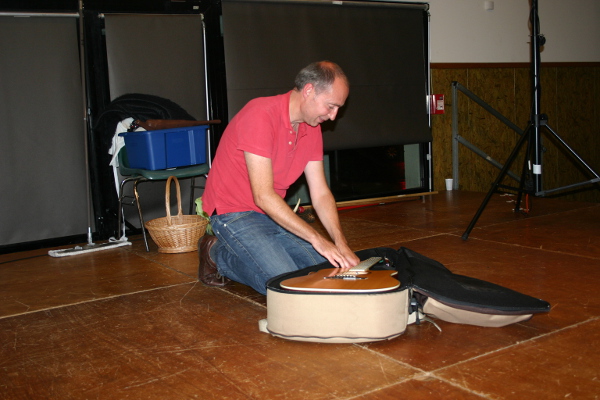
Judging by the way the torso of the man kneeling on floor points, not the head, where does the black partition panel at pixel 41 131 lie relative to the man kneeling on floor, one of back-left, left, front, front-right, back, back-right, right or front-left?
back

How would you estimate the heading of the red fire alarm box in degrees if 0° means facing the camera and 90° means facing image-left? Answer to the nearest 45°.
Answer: approximately 0°

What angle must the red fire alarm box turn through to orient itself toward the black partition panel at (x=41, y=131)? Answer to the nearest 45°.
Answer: approximately 45° to its right

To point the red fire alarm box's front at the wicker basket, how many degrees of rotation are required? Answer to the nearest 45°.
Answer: approximately 45° to its right

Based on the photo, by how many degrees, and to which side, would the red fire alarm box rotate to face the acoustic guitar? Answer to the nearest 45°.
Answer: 0° — it already faces it
